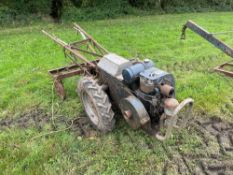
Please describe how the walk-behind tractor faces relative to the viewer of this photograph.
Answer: facing the viewer and to the right of the viewer
